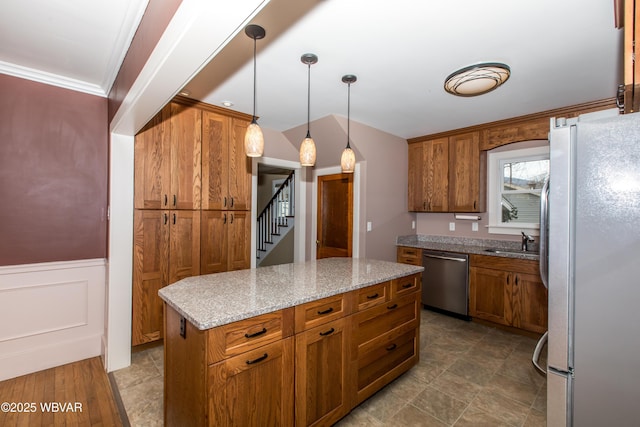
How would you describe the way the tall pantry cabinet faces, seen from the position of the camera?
facing the viewer and to the right of the viewer

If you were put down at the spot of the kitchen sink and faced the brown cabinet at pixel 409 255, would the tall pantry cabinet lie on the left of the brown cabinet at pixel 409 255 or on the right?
left

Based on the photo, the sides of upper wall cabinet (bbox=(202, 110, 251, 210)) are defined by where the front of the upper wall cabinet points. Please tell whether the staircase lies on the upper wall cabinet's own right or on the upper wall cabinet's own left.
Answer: on the upper wall cabinet's own left

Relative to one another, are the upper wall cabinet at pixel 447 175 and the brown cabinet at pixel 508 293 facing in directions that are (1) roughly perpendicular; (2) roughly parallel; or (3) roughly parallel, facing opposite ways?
roughly parallel

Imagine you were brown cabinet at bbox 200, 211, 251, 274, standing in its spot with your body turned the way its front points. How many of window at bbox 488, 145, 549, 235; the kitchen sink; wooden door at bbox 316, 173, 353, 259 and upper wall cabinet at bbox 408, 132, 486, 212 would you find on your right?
0

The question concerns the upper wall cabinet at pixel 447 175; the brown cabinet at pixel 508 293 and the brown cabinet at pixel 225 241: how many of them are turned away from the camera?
0

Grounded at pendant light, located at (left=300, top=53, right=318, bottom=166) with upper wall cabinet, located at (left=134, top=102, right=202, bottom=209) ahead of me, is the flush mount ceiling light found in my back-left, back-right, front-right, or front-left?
back-right

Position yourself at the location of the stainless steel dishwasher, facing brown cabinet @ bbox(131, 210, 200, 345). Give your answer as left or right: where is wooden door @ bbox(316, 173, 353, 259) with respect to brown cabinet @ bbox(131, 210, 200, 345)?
right

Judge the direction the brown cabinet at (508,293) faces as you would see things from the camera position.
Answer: facing the viewer and to the left of the viewer

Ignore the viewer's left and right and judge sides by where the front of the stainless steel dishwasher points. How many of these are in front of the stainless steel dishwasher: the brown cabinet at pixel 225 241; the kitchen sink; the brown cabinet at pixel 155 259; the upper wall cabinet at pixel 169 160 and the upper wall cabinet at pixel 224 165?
4

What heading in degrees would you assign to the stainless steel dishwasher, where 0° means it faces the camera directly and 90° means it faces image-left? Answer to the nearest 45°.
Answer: approximately 45°

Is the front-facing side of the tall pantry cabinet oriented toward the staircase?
no
